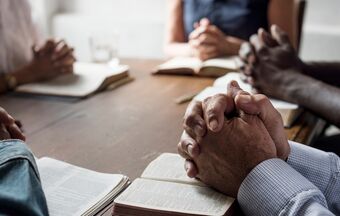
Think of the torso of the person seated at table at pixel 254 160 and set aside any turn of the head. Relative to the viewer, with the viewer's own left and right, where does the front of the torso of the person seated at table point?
facing to the left of the viewer

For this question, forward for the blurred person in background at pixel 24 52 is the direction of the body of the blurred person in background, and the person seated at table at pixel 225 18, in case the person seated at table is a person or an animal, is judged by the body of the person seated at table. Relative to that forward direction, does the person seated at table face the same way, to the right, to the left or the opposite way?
to the right

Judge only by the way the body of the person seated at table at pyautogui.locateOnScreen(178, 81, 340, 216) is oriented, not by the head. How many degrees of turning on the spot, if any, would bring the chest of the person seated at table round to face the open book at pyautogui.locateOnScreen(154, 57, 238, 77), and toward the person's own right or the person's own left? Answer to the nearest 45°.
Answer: approximately 90° to the person's own right

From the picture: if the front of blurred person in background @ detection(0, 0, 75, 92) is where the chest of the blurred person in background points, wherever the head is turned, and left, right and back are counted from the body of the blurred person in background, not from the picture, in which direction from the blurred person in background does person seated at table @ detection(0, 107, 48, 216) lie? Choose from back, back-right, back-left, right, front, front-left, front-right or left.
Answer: right

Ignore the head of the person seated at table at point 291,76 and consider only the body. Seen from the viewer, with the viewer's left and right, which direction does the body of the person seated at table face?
facing to the left of the viewer

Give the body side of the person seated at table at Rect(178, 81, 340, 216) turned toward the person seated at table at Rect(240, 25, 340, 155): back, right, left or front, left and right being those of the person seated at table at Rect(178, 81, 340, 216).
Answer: right

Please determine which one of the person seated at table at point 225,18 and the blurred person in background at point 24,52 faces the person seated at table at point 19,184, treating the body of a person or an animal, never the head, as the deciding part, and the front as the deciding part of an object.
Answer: the person seated at table at point 225,18

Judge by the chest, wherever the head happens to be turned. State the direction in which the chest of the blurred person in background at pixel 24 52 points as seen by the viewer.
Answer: to the viewer's right

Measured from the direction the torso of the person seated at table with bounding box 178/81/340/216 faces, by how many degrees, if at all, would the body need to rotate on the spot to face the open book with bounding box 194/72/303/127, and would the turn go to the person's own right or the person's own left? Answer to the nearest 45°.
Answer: approximately 90° to the person's own right
